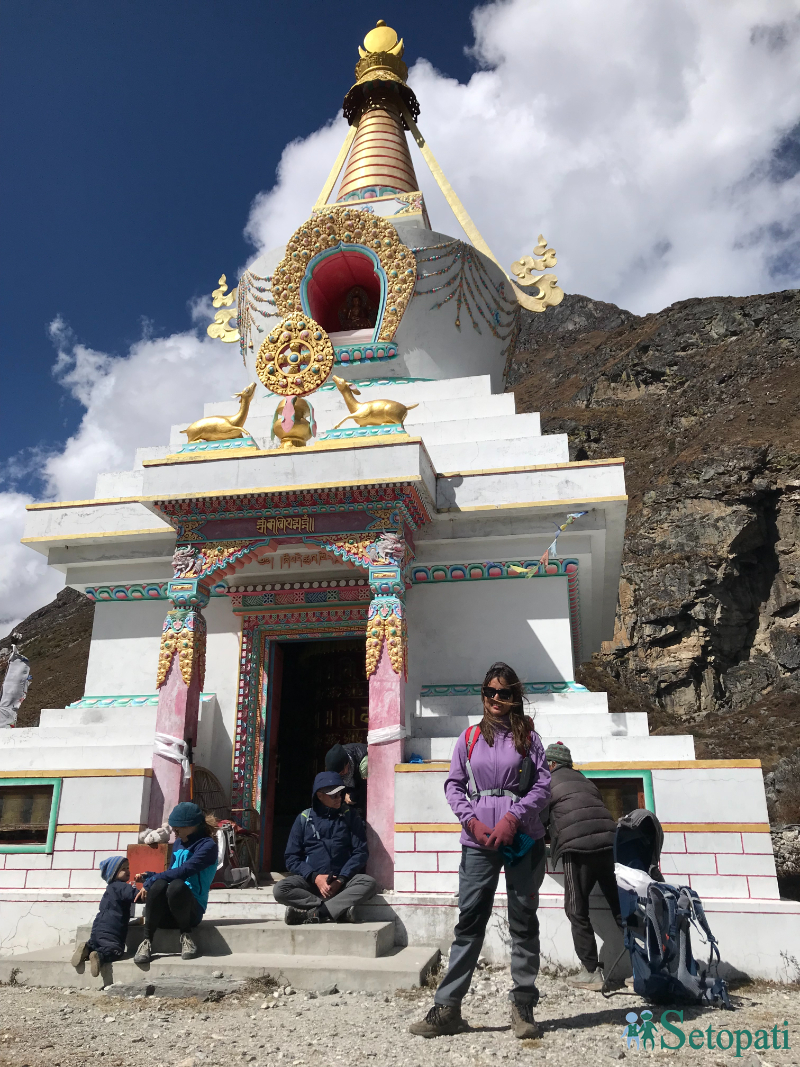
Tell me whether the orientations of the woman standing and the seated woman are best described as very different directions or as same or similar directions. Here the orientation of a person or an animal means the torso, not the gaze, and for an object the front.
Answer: same or similar directions

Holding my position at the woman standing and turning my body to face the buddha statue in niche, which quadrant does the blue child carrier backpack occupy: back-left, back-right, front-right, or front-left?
front-right

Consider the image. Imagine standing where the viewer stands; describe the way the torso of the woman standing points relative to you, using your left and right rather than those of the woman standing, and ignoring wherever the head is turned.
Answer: facing the viewer

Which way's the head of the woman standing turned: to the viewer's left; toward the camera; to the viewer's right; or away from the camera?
toward the camera

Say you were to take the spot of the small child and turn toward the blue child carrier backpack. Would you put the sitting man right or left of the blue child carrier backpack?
left

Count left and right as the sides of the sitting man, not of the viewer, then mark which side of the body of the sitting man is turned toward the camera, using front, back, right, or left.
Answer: front

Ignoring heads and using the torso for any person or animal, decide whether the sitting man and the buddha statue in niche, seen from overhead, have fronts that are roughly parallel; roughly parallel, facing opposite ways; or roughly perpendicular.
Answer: roughly parallel

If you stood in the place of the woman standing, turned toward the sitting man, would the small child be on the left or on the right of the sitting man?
left

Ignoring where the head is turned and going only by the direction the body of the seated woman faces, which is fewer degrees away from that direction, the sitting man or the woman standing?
the woman standing
